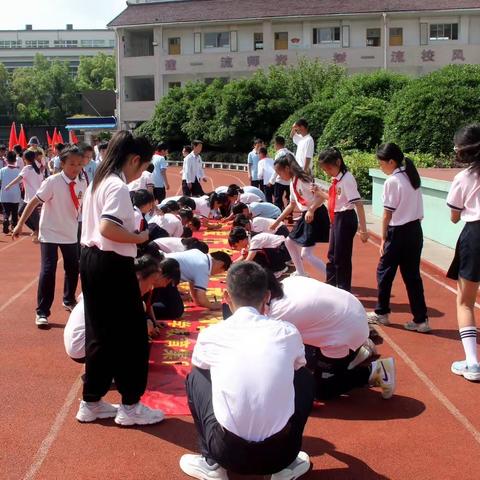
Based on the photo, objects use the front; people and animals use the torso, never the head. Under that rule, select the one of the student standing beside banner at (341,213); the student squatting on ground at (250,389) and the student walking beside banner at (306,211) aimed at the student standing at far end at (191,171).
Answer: the student squatting on ground

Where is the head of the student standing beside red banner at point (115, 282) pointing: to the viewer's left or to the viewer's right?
to the viewer's right

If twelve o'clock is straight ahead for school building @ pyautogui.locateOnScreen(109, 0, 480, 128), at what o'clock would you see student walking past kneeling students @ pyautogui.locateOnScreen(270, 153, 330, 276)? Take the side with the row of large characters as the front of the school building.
The student walking past kneeling students is roughly at 12 o'clock from the school building.

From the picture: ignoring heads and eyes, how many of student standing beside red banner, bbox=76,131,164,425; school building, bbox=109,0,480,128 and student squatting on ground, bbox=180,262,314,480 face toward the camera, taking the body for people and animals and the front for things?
1

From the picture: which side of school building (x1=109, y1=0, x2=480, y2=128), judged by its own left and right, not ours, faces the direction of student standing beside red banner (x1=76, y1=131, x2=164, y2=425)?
front

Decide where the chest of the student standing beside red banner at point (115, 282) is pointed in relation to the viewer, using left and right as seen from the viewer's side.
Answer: facing to the right of the viewer

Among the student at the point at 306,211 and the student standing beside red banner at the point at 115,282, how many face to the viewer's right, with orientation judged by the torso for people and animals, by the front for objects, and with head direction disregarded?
1

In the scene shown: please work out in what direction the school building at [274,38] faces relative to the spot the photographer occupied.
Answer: facing the viewer

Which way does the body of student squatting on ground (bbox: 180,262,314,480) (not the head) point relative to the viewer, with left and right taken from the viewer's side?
facing away from the viewer

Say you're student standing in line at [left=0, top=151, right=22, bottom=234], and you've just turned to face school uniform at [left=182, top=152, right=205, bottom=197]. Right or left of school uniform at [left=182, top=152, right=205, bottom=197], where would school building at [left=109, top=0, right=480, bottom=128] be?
left

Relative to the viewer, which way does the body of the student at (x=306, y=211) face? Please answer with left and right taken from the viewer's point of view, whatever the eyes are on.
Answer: facing the viewer and to the left of the viewer

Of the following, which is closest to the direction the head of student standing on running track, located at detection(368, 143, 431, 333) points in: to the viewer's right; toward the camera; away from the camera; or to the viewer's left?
to the viewer's left

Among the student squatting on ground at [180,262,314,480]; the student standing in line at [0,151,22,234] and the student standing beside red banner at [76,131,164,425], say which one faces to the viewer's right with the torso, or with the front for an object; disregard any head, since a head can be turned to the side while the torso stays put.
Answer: the student standing beside red banner at [76,131,164,425]

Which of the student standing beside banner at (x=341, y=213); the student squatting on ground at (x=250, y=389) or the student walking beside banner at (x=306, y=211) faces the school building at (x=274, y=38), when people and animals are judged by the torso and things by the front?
the student squatting on ground

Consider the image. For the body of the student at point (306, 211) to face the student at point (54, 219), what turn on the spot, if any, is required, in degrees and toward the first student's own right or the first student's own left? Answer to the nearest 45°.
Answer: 0° — they already face them

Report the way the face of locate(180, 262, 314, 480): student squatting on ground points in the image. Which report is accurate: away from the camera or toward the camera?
away from the camera
